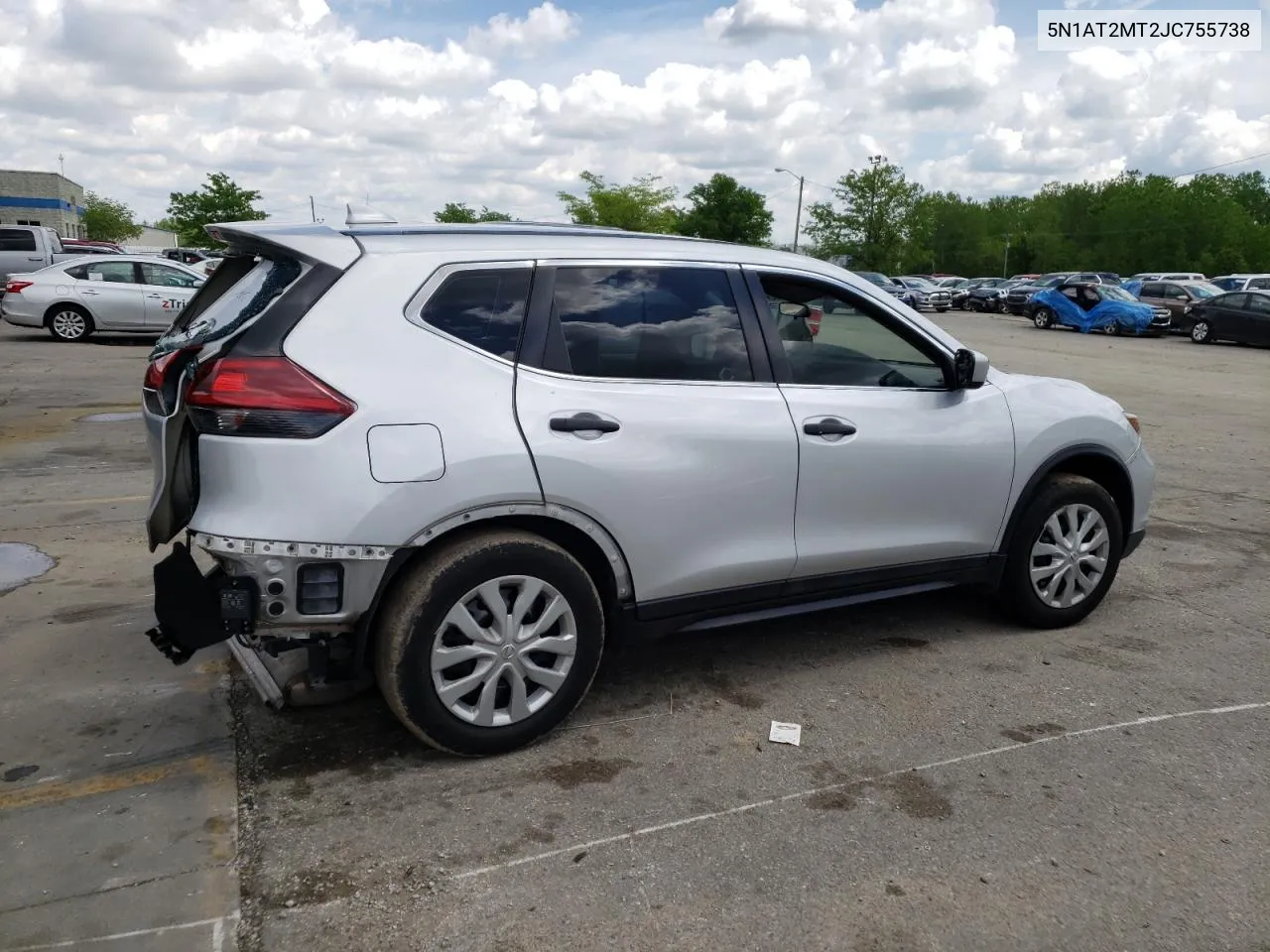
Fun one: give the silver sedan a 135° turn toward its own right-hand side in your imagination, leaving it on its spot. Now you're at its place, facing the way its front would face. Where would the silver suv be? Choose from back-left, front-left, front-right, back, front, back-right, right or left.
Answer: front-left

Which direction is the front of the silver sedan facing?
to the viewer's right

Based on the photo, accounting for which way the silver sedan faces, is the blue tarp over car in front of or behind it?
in front

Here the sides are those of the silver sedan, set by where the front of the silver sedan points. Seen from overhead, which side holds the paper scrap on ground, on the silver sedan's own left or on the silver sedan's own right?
on the silver sedan's own right

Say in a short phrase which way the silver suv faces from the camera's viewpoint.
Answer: facing away from the viewer and to the right of the viewer

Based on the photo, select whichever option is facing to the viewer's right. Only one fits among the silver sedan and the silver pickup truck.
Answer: the silver sedan

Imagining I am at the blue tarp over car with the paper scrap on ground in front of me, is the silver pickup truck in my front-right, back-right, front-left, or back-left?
front-right

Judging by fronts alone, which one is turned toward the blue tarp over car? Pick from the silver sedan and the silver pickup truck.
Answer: the silver sedan

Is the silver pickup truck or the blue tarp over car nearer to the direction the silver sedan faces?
the blue tarp over car

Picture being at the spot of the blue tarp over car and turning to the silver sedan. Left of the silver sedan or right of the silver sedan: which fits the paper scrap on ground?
left
